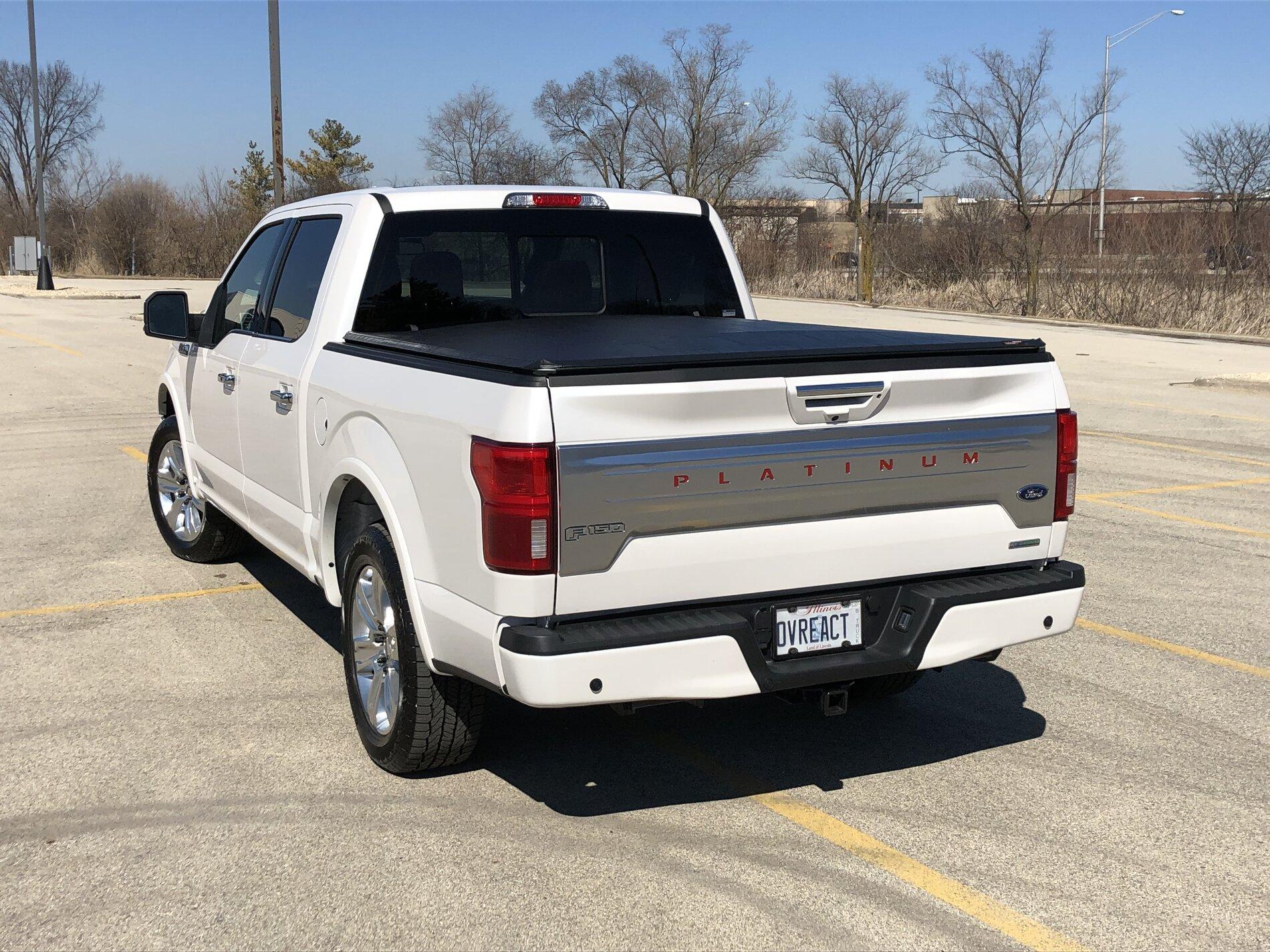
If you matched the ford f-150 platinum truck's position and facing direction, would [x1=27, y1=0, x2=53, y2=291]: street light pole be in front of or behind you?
in front

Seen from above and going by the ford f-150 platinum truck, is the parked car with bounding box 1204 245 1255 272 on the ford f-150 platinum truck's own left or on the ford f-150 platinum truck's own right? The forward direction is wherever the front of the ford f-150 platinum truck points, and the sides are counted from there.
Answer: on the ford f-150 platinum truck's own right

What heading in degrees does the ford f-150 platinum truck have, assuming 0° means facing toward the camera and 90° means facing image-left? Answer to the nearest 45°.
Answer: approximately 135°

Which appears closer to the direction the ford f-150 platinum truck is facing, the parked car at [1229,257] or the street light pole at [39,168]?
the street light pole
